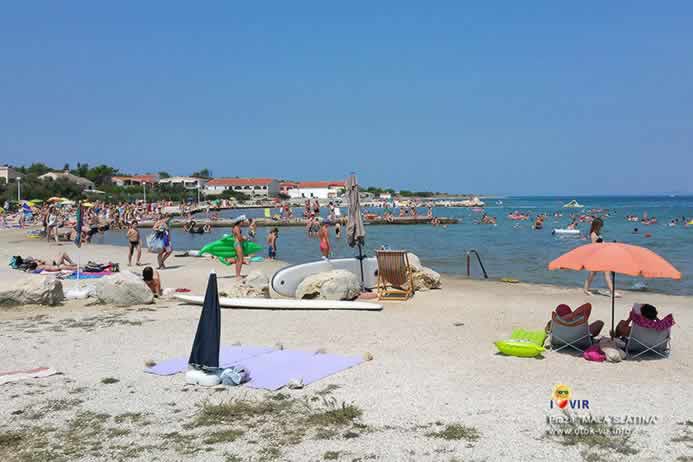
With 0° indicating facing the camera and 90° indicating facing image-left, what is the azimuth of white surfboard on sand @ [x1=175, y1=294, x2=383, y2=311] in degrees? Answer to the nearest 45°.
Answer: approximately 90°

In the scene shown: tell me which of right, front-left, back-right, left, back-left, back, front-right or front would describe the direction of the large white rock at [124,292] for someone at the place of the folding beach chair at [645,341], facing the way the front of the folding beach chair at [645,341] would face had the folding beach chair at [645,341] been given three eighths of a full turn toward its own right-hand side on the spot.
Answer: back-right

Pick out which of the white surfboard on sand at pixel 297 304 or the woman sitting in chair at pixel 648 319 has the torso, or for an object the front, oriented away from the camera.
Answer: the woman sitting in chair

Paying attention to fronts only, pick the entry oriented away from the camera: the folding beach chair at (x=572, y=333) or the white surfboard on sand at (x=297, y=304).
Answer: the folding beach chair

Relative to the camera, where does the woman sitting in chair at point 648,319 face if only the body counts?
away from the camera

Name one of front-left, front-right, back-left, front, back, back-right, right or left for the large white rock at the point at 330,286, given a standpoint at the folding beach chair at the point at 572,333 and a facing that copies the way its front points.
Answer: front-left

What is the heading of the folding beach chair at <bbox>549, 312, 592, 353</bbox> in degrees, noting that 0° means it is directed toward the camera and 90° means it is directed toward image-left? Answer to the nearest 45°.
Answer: approximately 180°

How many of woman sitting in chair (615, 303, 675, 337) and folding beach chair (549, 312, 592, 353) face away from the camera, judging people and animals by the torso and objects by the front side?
2

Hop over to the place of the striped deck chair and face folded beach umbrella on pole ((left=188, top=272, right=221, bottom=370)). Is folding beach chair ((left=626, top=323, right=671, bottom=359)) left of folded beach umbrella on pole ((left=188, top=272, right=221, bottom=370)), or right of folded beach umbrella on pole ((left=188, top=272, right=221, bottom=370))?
left

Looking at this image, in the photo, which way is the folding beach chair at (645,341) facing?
away from the camera
